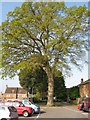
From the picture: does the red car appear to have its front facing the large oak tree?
no

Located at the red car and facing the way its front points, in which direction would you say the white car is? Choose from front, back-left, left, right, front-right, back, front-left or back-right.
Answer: right
